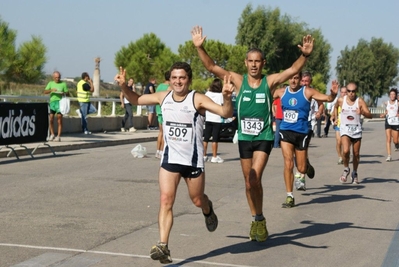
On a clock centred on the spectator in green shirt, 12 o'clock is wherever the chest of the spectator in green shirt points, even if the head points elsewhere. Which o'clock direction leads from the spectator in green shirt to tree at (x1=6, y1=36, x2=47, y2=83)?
The tree is roughly at 6 o'clock from the spectator in green shirt.

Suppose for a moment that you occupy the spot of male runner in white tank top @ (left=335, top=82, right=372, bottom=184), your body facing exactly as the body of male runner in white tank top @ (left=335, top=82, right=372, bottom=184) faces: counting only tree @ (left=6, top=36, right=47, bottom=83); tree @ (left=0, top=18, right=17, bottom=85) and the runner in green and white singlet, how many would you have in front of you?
1

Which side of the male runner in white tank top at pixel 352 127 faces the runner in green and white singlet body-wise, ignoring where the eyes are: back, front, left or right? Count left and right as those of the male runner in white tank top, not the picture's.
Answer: front

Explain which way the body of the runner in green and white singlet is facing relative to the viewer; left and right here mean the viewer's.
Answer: facing the viewer

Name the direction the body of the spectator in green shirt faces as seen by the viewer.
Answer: toward the camera

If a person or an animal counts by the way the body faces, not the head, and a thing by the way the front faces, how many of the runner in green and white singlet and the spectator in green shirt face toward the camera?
2

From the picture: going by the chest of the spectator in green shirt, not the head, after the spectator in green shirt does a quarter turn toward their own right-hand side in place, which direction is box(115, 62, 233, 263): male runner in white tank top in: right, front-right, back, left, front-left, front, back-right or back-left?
left
